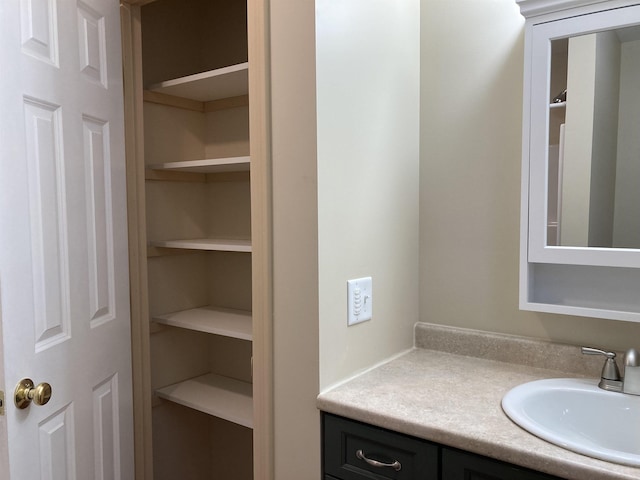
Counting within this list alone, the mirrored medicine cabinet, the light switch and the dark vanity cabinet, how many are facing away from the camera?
0

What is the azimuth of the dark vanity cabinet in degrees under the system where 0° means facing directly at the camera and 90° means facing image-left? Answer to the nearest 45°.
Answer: approximately 45°

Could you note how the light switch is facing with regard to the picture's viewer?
facing the viewer and to the right of the viewer

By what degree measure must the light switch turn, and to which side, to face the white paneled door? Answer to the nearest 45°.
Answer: approximately 135° to its right

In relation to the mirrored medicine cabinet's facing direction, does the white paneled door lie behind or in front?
in front

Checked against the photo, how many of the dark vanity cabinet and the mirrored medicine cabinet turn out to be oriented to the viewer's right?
0

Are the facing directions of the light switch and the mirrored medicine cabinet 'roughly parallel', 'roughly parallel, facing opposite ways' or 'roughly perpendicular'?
roughly perpendicular
